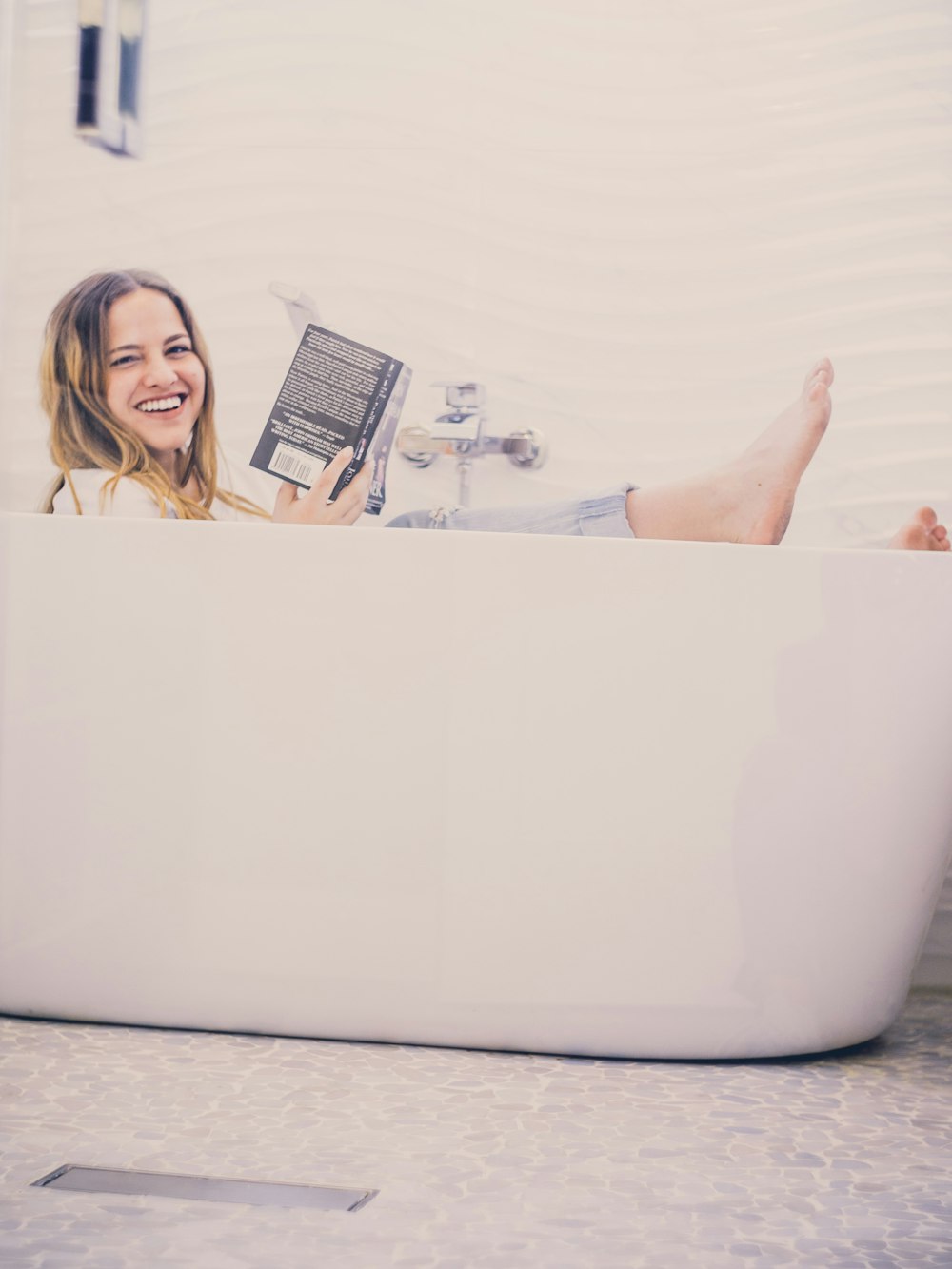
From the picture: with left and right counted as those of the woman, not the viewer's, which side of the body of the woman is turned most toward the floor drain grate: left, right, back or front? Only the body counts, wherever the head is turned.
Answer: right

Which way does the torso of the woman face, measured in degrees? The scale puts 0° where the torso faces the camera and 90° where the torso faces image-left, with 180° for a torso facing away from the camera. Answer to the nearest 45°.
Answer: approximately 270°
